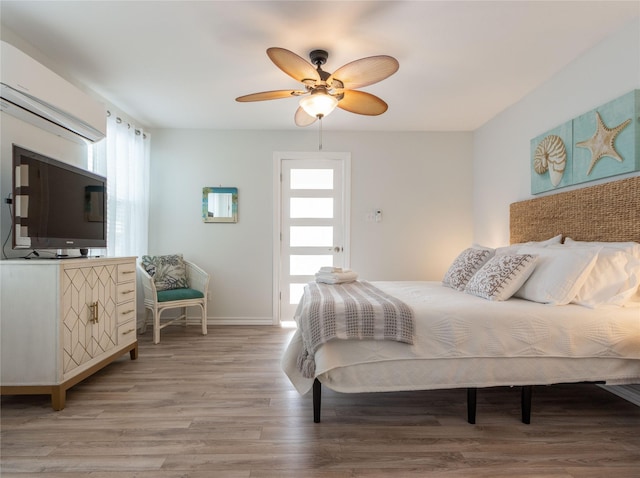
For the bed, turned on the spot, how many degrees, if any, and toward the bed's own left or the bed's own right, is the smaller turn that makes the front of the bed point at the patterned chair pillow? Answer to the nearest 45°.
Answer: approximately 45° to the bed's own right

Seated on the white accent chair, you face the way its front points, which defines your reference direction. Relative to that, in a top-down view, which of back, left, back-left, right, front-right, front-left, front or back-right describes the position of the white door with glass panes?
front-left

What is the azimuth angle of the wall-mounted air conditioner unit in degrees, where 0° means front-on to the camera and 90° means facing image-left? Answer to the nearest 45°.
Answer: approximately 315°

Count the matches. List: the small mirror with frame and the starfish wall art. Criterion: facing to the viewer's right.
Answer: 0

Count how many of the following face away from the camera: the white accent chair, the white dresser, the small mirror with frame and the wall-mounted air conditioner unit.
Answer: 0

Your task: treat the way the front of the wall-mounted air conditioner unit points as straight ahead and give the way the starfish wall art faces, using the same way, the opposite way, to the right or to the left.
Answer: the opposite way

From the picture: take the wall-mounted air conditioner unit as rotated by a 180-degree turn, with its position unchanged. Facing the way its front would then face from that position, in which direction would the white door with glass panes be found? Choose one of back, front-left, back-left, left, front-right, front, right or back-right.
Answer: back-right

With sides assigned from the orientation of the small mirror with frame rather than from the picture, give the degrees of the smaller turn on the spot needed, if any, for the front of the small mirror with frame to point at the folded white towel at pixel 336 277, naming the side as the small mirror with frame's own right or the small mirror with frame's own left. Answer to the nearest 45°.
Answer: approximately 45° to the small mirror with frame's own left

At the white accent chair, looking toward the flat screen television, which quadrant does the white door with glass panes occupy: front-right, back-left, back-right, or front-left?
back-left

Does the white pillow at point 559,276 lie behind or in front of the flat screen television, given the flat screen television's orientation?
in front

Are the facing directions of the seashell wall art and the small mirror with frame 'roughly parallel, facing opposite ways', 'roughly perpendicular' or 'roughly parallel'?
roughly perpendicular

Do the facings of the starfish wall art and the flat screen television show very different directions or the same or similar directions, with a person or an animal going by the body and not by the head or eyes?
very different directions

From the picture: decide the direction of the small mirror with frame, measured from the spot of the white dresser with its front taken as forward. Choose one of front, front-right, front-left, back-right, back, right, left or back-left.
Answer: left

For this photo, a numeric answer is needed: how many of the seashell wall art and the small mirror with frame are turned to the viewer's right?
0

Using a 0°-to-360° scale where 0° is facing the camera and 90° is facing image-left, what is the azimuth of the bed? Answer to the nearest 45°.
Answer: approximately 45°

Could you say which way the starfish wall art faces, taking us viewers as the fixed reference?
facing the viewer and to the left of the viewer
